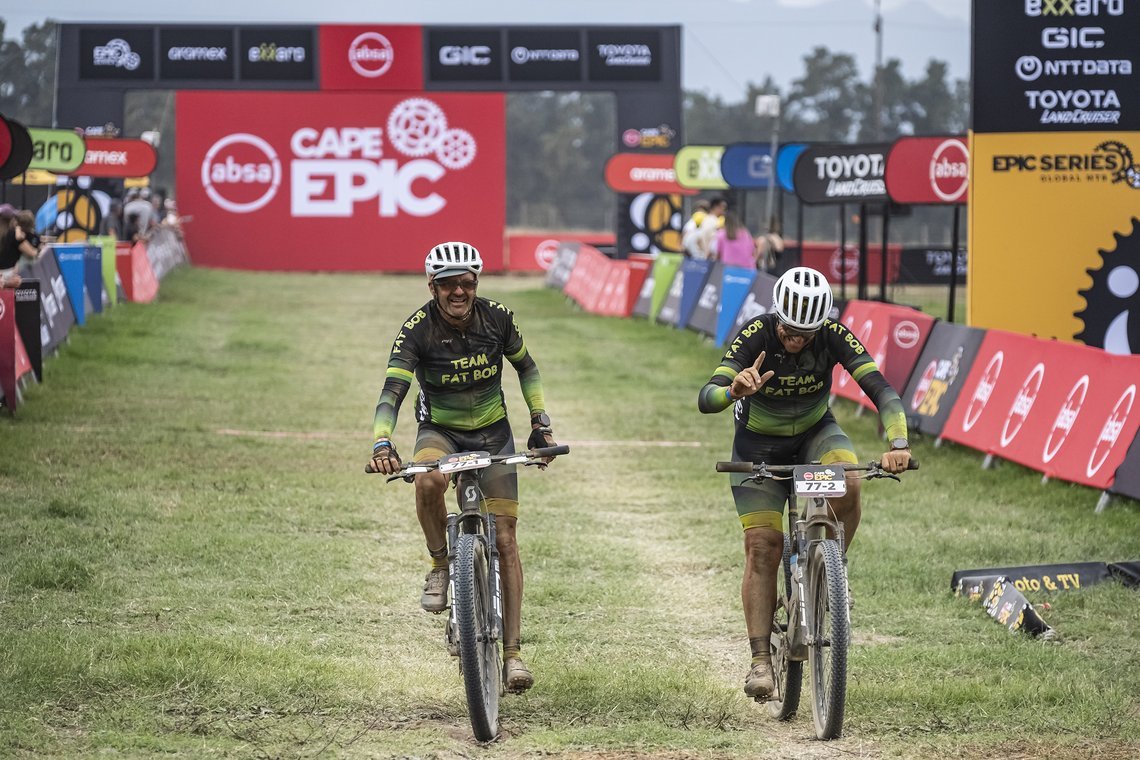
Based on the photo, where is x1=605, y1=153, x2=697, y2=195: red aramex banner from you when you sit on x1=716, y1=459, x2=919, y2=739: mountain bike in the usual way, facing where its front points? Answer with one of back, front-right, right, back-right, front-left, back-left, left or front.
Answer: back

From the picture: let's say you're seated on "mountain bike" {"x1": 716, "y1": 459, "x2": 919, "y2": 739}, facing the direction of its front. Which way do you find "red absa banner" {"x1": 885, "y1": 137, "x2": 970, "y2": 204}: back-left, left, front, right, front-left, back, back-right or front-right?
back

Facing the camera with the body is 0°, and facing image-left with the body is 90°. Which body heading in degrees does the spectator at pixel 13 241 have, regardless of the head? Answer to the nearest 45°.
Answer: approximately 270°

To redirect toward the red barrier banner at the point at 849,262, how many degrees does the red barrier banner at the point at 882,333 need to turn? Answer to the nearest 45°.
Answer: approximately 135° to its right

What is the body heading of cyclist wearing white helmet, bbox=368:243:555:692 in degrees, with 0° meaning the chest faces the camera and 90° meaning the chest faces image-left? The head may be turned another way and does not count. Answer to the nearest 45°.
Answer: approximately 0°

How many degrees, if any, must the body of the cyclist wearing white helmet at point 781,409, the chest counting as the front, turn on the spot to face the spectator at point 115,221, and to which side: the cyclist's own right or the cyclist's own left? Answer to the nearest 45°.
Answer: approximately 135° to the cyclist's own right
